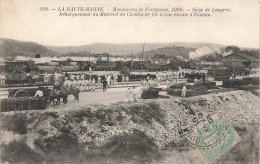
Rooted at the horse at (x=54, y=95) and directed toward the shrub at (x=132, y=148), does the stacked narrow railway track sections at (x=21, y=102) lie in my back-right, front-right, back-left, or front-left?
back-right
